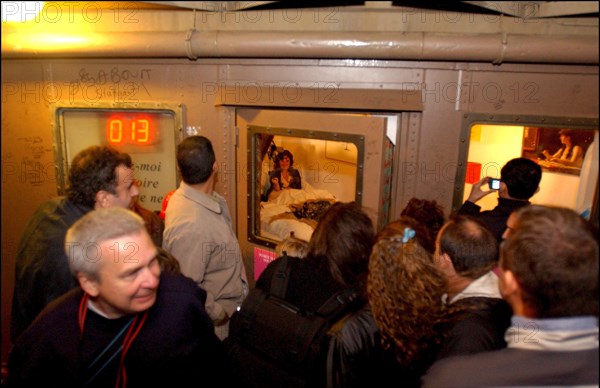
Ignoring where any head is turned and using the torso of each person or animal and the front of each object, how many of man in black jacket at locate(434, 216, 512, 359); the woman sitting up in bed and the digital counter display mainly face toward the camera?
2

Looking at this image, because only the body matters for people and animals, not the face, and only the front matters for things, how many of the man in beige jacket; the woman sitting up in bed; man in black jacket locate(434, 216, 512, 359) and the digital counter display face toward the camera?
2

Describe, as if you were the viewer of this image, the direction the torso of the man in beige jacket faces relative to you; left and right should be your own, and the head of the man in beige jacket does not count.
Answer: facing away from the viewer and to the right of the viewer

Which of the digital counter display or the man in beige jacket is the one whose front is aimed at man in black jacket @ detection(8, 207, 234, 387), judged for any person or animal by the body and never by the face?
the digital counter display

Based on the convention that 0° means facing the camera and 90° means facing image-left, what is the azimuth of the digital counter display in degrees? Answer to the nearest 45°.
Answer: approximately 0°

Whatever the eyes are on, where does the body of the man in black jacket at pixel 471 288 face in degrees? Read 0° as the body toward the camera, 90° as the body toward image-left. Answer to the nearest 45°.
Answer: approximately 135°

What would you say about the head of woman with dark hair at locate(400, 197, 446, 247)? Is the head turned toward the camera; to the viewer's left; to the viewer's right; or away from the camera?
away from the camera

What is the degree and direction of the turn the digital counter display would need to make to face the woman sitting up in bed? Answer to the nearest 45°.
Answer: approximately 90° to its left

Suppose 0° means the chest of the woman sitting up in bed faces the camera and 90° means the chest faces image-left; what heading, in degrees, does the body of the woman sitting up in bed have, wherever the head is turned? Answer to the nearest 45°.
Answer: approximately 0°
